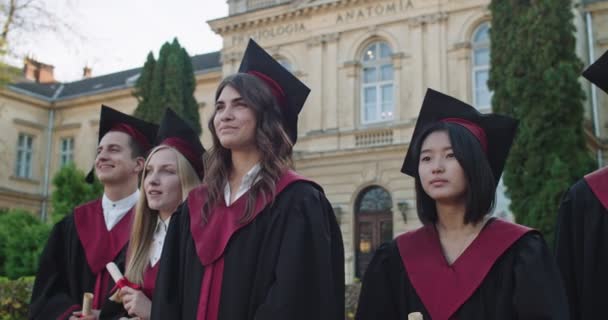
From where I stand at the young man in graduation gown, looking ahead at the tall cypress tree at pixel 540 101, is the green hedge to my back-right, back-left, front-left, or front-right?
front-left

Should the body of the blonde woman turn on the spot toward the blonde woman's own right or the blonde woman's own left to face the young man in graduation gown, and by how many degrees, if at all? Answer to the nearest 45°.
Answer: approximately 90° to the blonde woman's own right

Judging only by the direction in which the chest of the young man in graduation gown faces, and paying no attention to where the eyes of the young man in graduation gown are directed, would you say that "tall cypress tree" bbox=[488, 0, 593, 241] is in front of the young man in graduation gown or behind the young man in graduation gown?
behind

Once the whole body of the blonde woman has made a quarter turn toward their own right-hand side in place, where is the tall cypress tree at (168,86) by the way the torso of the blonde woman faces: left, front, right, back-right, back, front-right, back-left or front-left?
front-right

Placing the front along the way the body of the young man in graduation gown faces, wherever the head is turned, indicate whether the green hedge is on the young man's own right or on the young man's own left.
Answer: on the young man's own right

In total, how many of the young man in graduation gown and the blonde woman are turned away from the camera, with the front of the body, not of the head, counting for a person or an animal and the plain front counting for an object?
0

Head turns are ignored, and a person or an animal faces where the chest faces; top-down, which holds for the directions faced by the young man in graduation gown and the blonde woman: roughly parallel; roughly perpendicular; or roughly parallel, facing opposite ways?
roughly parallel

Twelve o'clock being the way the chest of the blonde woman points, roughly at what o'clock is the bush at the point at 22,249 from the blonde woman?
The bush is roughly at 4 o'clock from the blonde woman.

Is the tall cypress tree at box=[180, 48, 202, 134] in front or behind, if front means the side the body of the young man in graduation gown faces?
behind

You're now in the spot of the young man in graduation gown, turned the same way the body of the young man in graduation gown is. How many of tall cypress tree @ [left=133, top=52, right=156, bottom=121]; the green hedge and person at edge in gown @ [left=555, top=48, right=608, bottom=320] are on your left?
1
